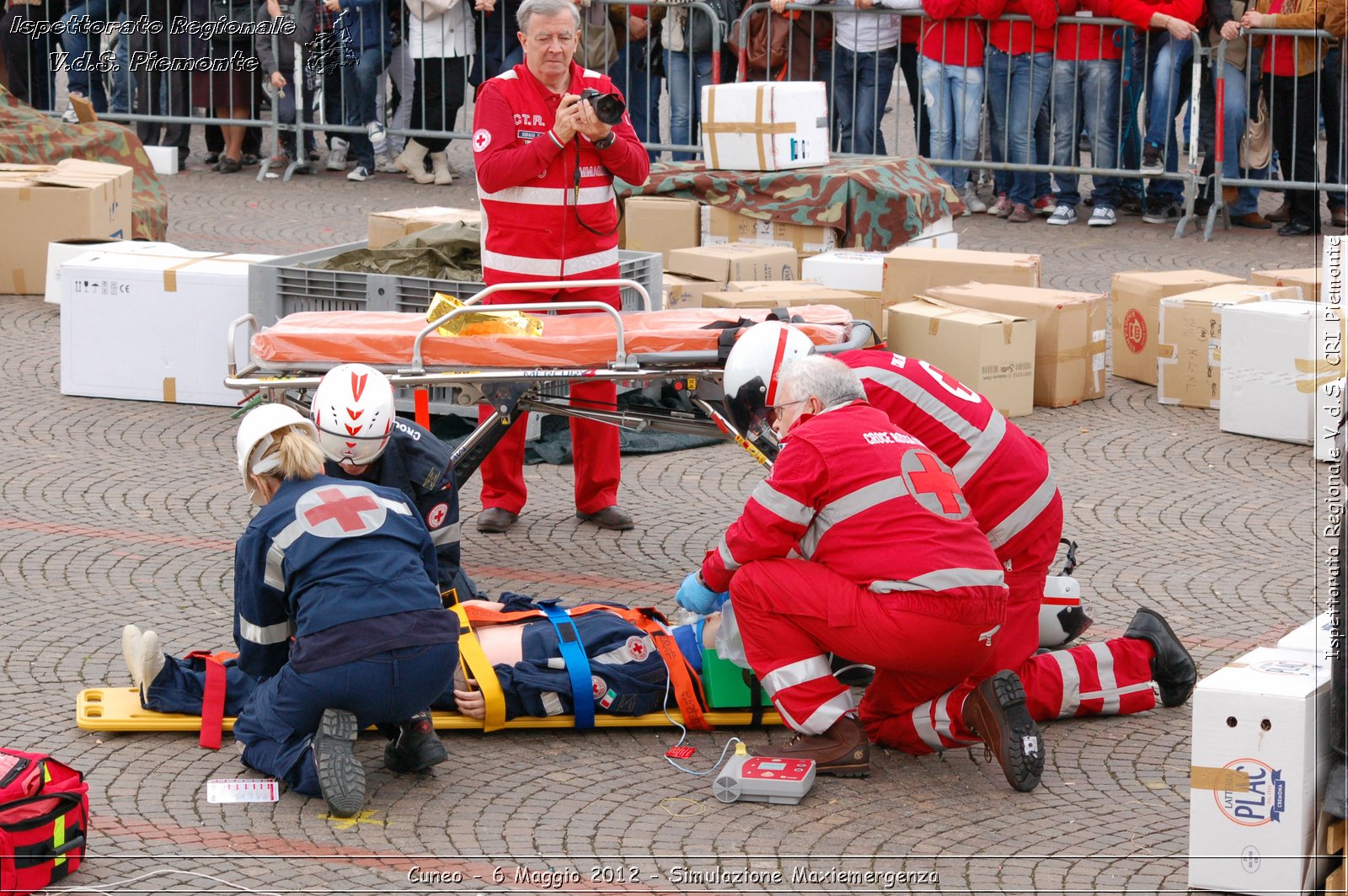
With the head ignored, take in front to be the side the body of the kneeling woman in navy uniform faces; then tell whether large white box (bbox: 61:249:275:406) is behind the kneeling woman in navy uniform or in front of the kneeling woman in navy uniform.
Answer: in front

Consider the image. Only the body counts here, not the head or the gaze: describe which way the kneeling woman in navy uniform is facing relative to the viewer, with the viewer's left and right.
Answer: facing away from the viewer and to the left of the viewer

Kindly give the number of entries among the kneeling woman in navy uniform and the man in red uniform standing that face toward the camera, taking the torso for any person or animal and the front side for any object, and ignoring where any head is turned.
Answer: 1

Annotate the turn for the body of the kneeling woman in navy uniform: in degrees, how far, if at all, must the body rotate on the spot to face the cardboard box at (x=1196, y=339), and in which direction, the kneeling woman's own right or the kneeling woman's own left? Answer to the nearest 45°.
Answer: approximately 90° to the kneeling woman's own right

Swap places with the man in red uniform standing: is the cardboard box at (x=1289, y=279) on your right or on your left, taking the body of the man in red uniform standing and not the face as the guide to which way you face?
on your left

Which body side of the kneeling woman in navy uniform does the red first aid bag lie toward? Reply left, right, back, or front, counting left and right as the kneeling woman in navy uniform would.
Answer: left

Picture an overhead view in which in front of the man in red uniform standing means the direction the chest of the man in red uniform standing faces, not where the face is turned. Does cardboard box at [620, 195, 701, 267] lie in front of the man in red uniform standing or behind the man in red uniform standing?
behind

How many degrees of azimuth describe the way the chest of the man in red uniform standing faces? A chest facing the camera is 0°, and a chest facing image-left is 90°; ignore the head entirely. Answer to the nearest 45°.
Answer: approximately 0°
